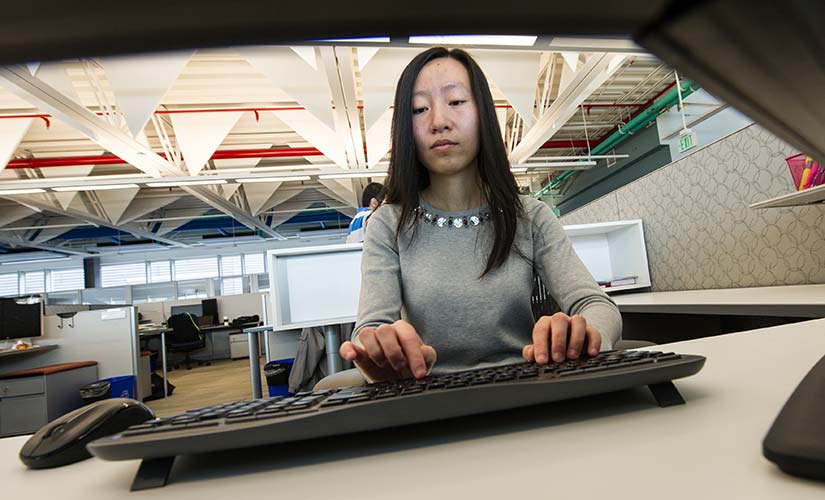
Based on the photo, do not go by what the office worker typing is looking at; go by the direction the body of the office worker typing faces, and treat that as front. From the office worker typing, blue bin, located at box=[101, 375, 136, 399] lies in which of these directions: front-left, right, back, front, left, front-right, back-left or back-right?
back-right

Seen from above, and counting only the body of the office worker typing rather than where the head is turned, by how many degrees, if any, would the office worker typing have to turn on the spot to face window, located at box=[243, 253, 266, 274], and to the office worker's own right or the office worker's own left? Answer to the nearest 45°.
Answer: approximately 135° to the office worker's own right

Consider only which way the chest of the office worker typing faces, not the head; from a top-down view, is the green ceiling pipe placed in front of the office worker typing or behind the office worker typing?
behind
